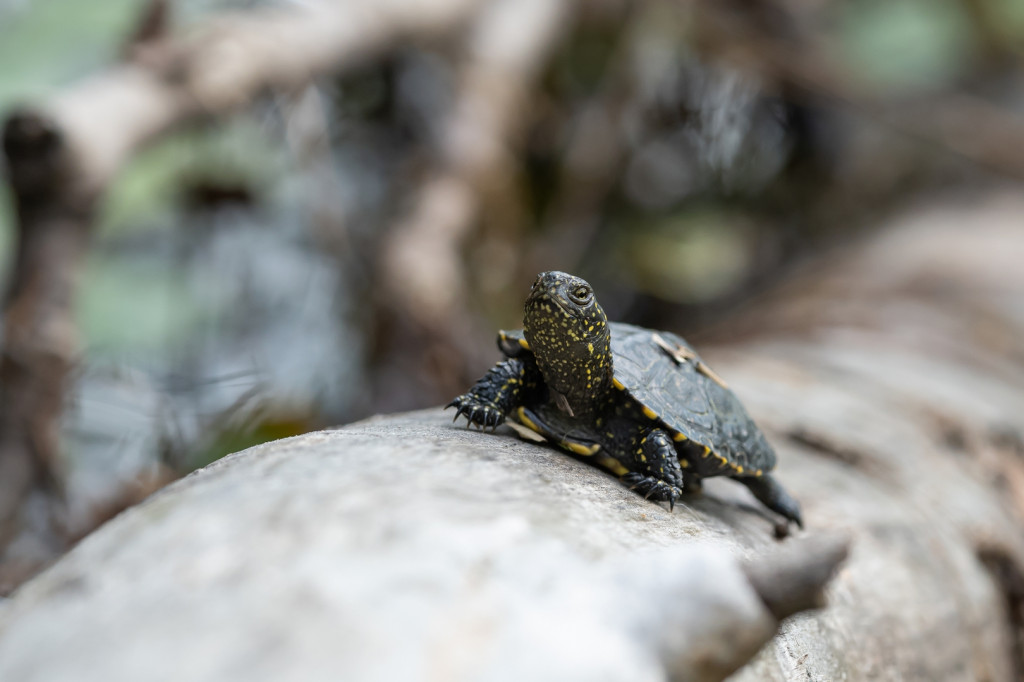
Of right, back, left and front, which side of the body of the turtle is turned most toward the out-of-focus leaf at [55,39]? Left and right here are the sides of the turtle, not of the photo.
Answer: right

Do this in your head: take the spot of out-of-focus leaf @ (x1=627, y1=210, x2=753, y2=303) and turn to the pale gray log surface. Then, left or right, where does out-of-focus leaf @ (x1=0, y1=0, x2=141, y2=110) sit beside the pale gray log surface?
right

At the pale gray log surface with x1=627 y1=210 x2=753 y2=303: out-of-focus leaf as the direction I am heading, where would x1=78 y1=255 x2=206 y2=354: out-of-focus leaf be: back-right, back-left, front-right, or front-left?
front-left

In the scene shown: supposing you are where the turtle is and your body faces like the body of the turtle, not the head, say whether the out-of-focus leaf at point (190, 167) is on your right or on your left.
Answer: on your right

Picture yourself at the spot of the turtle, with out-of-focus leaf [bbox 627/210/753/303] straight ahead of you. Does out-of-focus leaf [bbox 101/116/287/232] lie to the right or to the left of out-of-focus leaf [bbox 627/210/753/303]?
left

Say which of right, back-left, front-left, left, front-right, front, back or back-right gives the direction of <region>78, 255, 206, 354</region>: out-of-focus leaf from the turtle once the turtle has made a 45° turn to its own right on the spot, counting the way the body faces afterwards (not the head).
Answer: front-right

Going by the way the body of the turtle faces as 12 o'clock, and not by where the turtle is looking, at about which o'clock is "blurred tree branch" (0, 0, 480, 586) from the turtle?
The blurred tree branch is roughly at 2 o'clock from the turtle.

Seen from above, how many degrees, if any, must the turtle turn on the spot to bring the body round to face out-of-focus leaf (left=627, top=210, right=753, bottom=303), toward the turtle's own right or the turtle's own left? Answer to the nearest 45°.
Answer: approximately 135° to the turtle's own right

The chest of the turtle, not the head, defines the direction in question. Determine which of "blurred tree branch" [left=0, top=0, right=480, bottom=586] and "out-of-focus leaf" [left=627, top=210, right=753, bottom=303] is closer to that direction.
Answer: the blurred tree branch

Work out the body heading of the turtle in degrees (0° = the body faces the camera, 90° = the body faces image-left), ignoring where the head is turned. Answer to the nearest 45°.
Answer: approximately 45°
